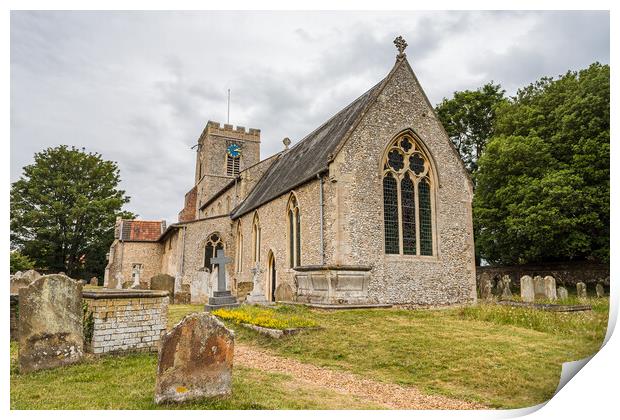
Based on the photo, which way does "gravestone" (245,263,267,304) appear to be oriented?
toward the camera

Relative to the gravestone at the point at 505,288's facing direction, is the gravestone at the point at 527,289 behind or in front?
in front

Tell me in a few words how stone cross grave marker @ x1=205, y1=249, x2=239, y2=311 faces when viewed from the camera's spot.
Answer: facing the viewer

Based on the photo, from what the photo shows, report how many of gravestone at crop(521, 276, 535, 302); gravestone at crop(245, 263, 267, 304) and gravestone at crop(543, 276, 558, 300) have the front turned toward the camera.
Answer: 3

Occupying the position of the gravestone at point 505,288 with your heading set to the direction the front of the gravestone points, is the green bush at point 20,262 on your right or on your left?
on your right

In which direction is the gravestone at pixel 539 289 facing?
toward the camera

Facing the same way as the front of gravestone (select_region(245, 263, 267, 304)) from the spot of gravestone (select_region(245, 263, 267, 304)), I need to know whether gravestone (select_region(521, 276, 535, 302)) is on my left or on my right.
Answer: on my left

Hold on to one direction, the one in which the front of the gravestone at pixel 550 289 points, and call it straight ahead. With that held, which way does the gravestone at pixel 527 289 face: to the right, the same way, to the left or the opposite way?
the same way

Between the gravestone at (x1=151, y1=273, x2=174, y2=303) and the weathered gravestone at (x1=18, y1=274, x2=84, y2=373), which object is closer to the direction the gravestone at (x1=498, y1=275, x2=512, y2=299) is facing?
the weathered gravestone

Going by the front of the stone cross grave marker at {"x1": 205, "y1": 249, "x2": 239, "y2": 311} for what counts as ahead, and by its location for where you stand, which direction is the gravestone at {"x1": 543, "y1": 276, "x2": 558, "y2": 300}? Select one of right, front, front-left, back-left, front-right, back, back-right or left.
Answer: left

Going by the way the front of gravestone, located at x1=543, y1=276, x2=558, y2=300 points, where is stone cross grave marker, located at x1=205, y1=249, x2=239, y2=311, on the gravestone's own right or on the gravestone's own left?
on the gravestone's own right

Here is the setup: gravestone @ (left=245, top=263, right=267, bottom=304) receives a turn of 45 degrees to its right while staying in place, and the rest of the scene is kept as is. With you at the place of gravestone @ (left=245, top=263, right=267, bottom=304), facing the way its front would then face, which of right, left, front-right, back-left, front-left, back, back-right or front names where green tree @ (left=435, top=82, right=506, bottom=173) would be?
back
